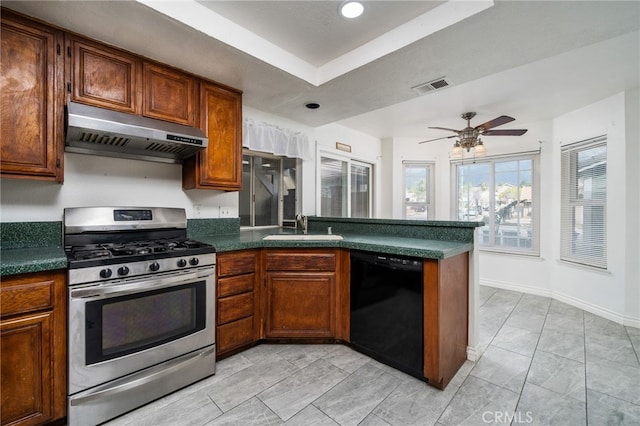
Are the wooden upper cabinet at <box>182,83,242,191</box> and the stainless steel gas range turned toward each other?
no

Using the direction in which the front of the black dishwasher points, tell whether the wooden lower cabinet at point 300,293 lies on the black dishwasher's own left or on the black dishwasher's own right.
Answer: on the black dishwasher's own right

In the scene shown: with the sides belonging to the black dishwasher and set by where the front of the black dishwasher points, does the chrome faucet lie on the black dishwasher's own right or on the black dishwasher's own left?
on the black dishwasher's own right

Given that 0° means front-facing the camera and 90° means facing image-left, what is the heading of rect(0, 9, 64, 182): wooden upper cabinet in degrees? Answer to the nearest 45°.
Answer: approximately 315°

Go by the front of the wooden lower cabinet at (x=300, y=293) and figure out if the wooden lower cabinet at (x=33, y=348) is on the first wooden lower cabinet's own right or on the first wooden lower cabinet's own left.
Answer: on the first wooden lower cabinet's own right

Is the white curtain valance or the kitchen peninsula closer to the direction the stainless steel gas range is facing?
the kitchen peninsula

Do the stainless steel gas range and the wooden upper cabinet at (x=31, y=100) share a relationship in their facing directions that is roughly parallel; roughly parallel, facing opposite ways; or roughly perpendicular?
roughly parallel

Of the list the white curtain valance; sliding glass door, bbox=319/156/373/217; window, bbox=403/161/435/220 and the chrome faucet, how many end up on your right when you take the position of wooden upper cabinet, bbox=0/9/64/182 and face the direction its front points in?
0

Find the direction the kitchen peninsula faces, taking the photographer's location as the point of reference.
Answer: facing the viewer

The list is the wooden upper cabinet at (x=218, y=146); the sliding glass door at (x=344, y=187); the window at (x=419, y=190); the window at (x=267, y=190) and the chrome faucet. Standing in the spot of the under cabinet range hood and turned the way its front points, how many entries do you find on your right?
0

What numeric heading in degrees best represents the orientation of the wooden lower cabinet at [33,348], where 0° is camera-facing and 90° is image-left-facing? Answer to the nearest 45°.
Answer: approximately 315°

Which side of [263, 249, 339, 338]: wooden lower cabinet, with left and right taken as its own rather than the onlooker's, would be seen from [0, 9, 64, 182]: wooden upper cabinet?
right

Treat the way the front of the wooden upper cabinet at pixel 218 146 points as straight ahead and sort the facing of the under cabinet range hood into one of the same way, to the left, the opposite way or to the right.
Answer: the same way

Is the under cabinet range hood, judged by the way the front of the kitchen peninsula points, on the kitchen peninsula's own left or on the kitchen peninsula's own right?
on the kitchen peninsula's own right

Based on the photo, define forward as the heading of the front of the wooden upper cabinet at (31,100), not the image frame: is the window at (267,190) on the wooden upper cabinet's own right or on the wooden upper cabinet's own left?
on the wooden upper cabinet's own left
